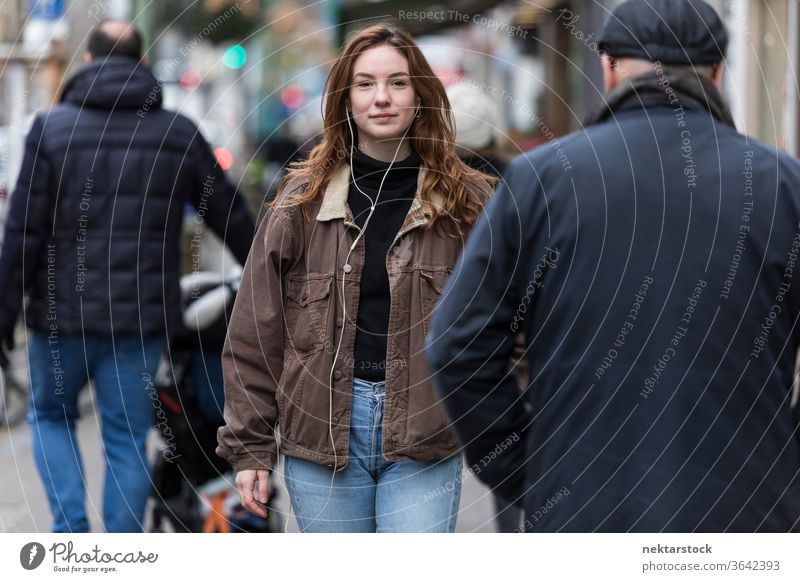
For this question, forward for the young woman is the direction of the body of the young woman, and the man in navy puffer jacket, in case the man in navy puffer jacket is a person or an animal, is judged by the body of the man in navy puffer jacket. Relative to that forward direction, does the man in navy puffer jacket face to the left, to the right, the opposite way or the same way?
the opposite way

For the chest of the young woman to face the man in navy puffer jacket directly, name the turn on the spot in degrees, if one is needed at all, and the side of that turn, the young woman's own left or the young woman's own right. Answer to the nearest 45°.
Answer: approximately 135° to the young woman's own right

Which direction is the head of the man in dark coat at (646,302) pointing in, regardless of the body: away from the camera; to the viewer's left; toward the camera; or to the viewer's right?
away from the camera

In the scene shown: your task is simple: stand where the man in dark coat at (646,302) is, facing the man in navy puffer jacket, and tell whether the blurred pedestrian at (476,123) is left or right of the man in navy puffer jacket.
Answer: right

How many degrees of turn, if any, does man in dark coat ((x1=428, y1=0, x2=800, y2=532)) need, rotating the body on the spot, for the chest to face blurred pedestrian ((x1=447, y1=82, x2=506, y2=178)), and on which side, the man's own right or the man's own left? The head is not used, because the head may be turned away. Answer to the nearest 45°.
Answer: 0° — they already face them

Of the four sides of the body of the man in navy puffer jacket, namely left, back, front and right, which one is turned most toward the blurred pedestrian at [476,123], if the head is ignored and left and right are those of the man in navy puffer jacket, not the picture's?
right

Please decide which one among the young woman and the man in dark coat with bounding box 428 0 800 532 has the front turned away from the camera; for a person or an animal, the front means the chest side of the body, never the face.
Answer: the man in dark coat

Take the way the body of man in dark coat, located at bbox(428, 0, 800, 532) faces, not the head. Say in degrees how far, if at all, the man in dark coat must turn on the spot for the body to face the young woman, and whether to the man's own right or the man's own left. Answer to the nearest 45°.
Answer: approximately 45° to the man's own left

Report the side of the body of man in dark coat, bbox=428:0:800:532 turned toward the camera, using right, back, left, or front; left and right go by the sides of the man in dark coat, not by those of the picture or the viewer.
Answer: back

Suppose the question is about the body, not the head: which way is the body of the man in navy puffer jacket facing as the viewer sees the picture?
away from the camera

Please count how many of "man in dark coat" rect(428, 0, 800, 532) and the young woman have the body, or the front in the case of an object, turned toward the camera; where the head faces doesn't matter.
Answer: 1
